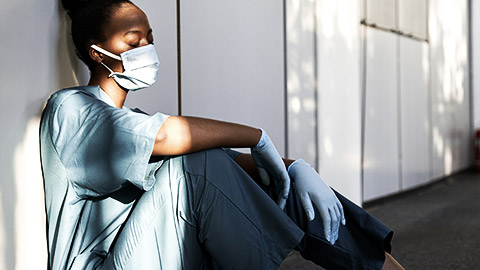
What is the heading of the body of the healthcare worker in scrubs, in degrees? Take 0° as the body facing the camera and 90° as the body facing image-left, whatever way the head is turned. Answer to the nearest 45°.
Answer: approximately 270°
